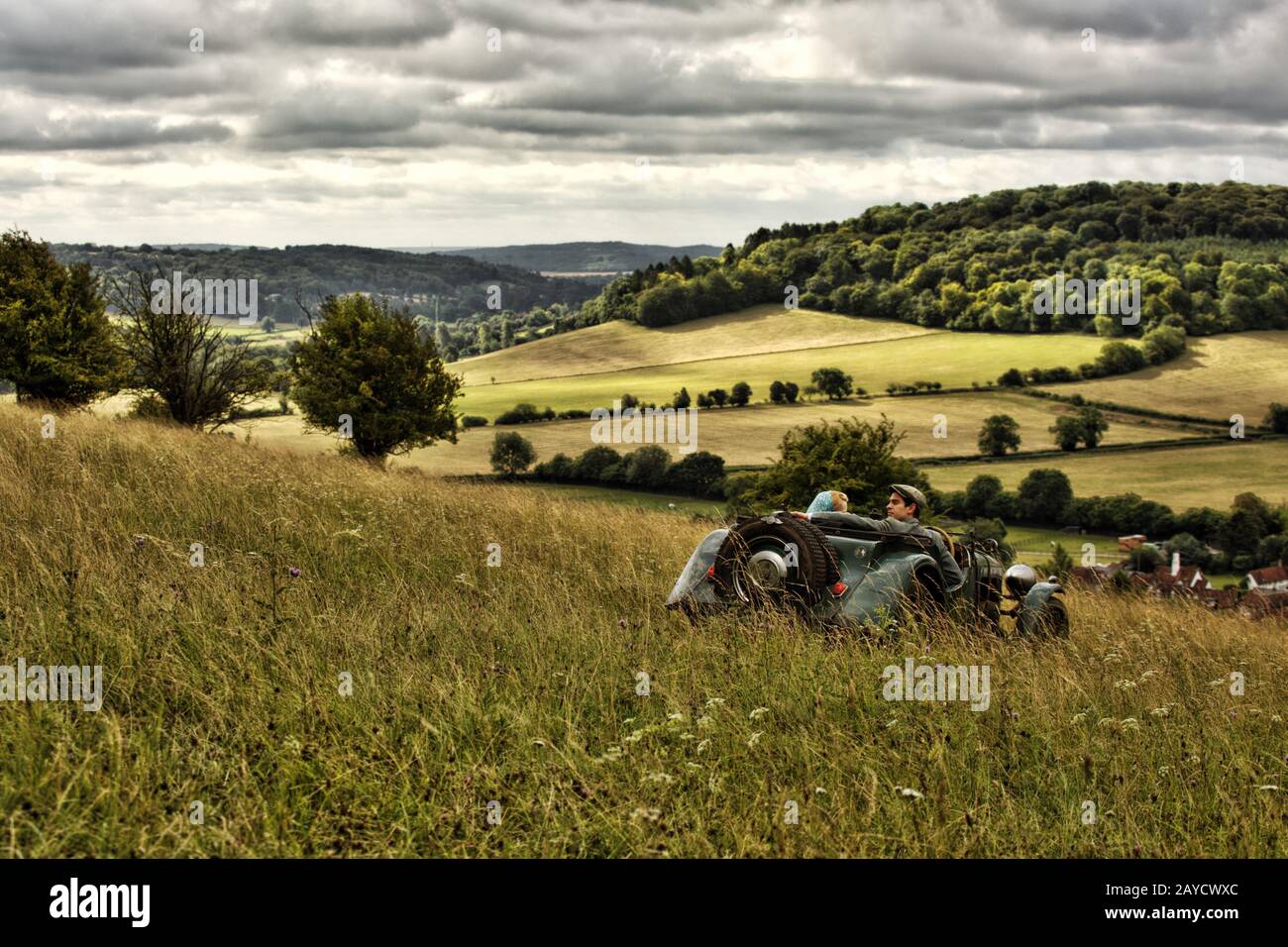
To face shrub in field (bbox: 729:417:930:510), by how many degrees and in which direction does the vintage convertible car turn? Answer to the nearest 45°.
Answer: approximately 45° to its left

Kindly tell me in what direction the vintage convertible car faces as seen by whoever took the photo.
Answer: facing away from the viewer and to the right of the viewer

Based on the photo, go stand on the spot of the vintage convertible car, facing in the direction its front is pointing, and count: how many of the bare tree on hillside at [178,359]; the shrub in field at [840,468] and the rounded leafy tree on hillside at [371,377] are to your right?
0

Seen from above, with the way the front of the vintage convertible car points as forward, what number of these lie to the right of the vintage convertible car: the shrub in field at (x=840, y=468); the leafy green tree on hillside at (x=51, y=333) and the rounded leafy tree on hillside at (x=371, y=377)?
0

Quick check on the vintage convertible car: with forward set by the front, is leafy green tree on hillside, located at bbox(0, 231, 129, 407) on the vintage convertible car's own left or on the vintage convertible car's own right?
on the vintage convertible car's own left

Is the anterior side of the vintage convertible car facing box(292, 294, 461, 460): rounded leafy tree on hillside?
no

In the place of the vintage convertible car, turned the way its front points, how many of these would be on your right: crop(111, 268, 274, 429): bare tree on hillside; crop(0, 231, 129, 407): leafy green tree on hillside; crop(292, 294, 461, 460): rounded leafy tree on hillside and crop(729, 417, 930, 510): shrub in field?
0

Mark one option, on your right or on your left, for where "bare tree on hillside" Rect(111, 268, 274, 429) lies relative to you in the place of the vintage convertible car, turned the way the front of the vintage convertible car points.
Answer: on your left
